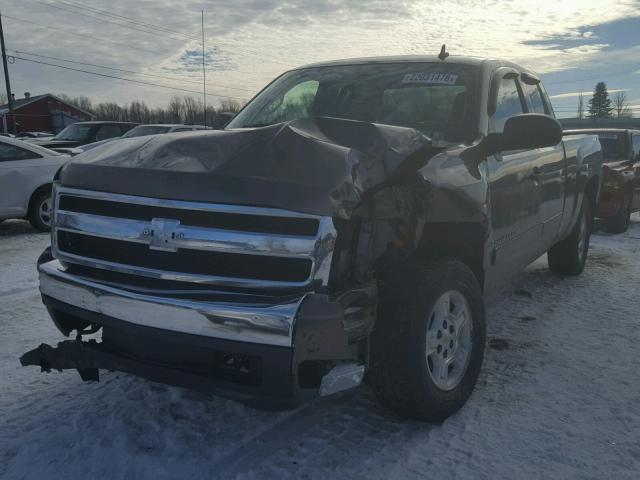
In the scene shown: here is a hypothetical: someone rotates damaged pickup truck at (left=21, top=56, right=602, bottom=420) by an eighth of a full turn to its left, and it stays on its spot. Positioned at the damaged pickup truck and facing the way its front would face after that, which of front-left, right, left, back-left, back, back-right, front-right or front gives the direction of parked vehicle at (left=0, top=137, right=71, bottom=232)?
back-right

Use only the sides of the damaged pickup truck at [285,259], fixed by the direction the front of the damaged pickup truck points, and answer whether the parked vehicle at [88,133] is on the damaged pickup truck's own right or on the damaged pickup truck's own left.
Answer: on the damaged pickup truck's own right

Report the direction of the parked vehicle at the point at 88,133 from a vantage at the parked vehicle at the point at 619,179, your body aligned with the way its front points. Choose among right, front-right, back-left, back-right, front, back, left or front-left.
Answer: front-right

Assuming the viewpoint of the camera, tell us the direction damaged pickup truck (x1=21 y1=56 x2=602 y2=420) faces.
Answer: facing the viewer and to the left of the viewer

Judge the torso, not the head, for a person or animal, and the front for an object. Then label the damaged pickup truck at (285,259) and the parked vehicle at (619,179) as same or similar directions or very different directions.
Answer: same or similar directions

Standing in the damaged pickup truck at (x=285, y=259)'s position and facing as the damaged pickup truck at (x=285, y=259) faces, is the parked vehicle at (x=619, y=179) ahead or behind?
behind
